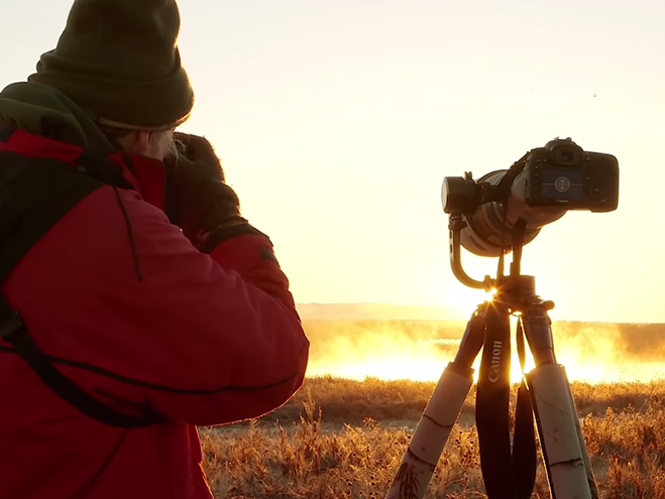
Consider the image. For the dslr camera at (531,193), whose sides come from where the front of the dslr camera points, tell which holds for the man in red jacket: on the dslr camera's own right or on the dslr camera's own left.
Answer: on the dslr camera's own left

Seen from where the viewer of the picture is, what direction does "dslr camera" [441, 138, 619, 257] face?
facing away from the viewer and to the left of the viewer

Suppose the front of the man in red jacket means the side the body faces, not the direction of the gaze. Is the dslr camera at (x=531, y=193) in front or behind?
in front

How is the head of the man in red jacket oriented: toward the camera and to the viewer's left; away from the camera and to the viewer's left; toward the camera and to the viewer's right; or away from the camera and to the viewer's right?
away from the camera and to the viewer's right

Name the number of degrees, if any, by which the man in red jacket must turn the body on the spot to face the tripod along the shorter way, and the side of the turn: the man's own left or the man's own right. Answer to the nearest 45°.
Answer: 0° — they already face it

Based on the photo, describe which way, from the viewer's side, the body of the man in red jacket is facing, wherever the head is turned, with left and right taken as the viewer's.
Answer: facing away from the viewer and to the right of the viewer
